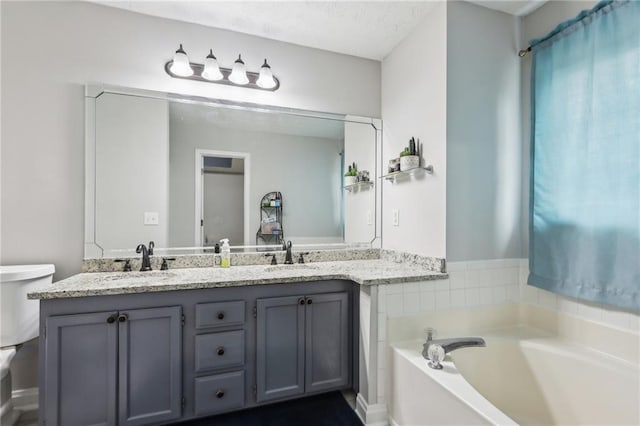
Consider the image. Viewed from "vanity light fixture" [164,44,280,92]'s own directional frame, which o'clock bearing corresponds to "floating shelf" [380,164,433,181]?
The floating shelf is roughly at 9 o'clock from the vanity light fixture.

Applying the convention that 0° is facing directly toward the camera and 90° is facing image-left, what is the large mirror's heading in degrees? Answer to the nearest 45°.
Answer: approximately 315°

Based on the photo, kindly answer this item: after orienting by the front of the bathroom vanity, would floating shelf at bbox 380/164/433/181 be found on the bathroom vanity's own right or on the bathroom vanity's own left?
on the bathroom vanity's own left

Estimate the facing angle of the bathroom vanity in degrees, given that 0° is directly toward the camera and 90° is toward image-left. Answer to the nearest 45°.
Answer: approximately 315°
